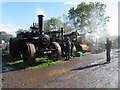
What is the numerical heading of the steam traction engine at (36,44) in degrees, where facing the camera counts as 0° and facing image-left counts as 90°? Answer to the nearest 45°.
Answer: approximately 315°
